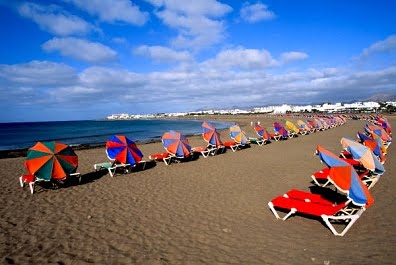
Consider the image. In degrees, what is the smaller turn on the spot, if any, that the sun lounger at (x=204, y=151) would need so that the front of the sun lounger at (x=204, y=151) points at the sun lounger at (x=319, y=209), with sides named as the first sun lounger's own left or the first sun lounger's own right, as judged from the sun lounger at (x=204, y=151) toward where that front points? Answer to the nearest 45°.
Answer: approximately 90° to the first sun lounger's own left

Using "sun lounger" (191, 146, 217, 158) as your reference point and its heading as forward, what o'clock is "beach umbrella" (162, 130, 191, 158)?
The beach umbrella is roughly at 10 o'clock from the sun lounger.

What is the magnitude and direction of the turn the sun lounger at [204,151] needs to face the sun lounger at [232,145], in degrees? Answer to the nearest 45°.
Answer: approximately 135° to its right

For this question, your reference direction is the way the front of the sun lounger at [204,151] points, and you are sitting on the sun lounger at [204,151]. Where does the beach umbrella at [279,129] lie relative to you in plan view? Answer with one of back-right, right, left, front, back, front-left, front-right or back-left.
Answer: back-right

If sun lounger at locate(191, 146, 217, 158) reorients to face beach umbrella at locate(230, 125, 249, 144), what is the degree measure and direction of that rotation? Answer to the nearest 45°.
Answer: approximately 135° to its right

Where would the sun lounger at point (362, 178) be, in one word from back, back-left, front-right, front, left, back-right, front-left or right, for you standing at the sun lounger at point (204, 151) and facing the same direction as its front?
back-left

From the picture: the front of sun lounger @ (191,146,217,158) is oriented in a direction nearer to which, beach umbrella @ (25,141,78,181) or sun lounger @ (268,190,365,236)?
the beach umbrella

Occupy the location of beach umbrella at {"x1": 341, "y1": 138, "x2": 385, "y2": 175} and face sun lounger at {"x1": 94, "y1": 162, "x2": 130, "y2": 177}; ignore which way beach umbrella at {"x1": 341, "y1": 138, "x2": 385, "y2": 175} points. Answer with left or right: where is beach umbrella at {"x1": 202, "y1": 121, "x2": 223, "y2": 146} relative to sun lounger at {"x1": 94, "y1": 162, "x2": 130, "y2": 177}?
right

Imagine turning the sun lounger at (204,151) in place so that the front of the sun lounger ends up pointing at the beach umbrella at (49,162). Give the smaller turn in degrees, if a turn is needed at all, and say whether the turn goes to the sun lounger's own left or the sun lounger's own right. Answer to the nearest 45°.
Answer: approximately 45° to the sun lounger's own left

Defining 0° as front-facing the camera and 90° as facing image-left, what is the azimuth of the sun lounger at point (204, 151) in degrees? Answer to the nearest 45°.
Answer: approximately 90°

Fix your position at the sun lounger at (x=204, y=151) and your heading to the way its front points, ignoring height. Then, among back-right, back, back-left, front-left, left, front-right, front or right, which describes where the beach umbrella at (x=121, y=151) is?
front-left

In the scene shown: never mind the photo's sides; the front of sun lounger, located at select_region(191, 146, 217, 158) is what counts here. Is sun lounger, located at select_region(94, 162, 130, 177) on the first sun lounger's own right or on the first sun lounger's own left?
on the first sun lounger's own left
